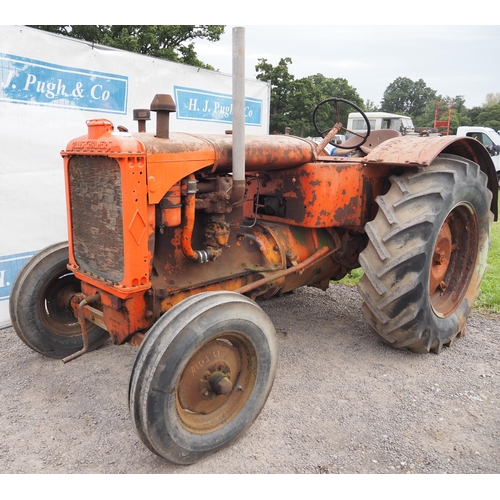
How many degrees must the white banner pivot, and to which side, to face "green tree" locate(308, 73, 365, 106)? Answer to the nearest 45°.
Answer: approximately 90° to its left

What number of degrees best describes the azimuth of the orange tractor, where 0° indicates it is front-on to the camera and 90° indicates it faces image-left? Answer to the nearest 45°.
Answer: approximately 45°

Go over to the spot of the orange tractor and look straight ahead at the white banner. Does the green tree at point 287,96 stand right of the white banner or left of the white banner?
right

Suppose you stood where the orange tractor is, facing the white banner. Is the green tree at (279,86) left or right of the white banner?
right

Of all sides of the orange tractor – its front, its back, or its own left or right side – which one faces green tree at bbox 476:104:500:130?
back

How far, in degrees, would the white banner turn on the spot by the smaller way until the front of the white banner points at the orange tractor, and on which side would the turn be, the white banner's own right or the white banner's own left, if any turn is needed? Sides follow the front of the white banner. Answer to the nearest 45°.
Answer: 0° — it already faces it

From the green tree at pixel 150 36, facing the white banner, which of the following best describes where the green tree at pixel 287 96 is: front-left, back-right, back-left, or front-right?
back-left

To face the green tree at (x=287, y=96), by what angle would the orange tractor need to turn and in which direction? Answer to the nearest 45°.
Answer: approximately 135° to its right

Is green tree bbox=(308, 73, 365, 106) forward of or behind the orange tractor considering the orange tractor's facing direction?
behind

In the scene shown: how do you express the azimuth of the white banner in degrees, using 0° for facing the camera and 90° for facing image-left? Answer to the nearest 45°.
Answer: approximately 315°

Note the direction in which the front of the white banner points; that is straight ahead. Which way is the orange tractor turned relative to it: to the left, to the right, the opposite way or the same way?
to the right

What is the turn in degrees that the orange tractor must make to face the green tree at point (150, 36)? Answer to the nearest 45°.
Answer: approximately 135° to its right
